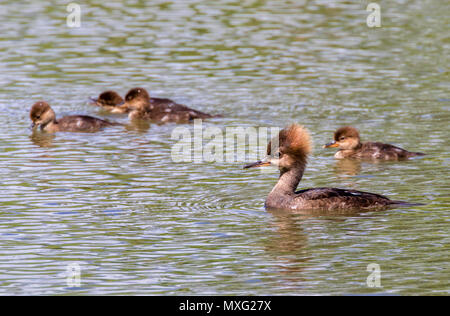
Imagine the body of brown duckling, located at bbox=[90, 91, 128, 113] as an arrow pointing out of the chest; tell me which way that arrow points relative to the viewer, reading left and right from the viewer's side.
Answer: facing to the left of the viewer

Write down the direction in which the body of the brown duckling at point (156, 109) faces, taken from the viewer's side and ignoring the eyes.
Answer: to the viewer's left

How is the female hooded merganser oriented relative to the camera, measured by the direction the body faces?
to the viewer's left

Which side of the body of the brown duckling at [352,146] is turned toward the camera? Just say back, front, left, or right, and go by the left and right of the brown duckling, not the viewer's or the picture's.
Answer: left

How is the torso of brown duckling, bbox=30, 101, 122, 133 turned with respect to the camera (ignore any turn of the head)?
to the viewer's left

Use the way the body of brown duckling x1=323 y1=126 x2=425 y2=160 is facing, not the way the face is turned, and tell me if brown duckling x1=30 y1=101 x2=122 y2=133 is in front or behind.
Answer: in front

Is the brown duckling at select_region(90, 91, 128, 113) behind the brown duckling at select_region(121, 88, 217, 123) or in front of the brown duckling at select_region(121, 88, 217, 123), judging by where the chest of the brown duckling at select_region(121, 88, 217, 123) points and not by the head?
in front

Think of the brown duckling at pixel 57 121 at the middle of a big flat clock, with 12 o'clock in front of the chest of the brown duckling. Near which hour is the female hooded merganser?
The female hooded merganser is roughly at 8 o'clock from the brown duckling.

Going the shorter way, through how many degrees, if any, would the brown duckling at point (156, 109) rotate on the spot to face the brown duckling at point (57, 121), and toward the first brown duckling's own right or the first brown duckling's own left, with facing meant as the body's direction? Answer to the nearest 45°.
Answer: approximately 45° to the first brown duckling's own left
